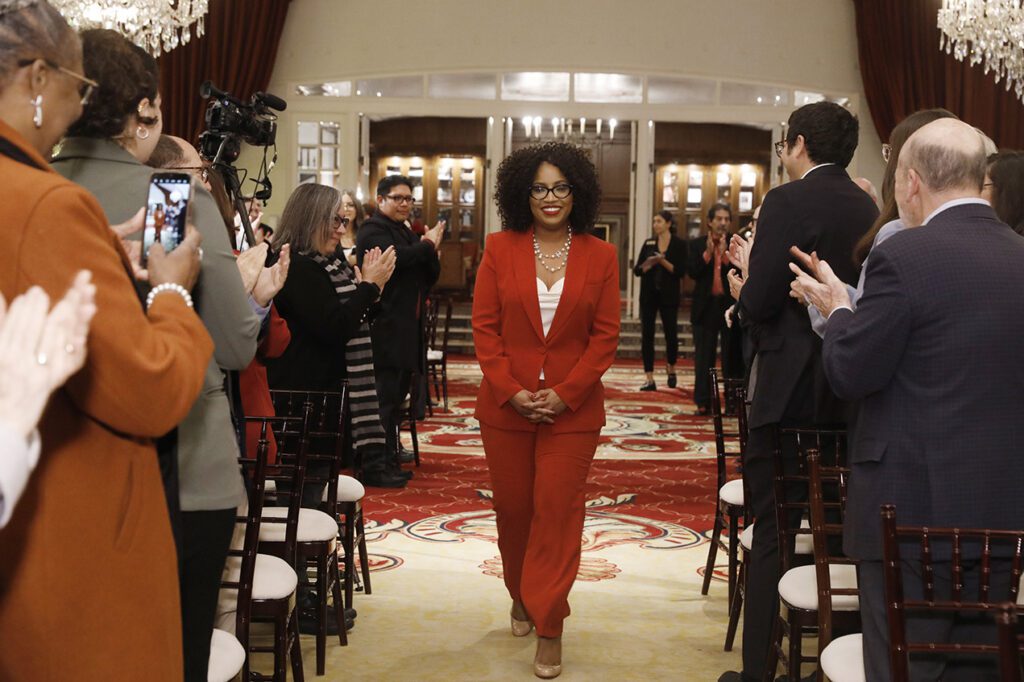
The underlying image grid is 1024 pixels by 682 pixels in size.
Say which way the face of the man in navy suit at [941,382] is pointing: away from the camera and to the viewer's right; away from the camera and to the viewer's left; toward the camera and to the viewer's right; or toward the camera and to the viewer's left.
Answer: away from the camera and to the viewer's left

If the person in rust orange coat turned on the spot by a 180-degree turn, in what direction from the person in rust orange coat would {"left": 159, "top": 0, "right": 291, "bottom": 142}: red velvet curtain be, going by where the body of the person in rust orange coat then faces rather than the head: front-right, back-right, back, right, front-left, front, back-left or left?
back-right

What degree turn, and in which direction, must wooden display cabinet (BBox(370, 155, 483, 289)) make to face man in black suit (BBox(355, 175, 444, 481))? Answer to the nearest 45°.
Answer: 0° — it already faces them

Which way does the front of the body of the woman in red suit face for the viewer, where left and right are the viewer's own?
facing the viewer

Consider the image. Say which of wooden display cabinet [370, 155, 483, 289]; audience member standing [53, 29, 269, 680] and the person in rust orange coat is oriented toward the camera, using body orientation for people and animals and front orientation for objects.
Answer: the wooden display cabinet

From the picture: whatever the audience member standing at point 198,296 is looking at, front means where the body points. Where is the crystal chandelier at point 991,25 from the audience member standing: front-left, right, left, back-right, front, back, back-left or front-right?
front

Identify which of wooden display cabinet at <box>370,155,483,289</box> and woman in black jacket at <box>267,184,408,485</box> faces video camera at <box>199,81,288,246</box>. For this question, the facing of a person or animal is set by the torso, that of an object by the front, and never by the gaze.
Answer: the wooden display cabinet

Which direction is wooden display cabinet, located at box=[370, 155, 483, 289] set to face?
toward the camera

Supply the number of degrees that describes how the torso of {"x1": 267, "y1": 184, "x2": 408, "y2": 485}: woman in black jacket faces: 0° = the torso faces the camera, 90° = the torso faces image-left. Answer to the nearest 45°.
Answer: approximately 270°

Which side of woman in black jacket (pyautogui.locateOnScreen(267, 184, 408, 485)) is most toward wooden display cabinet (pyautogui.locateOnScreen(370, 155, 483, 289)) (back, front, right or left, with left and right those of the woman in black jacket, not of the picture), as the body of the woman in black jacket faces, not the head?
left

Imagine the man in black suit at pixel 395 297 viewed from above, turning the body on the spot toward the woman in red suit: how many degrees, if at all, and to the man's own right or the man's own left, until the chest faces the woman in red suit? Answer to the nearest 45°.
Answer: approximately 45° to the man's own right

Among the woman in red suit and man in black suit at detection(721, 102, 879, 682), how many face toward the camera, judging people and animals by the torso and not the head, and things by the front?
1

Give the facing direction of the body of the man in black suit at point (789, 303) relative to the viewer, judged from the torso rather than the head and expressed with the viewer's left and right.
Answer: facing away from the viewer and to the left of the viewer

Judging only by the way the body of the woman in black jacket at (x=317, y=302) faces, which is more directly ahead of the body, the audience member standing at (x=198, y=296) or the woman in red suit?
the woman in red suit

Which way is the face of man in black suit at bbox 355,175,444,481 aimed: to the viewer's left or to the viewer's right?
to the viewer's right

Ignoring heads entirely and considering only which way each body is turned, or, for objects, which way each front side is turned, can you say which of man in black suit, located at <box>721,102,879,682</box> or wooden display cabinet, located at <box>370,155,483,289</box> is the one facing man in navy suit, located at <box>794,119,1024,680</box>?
the wooden display cabinet

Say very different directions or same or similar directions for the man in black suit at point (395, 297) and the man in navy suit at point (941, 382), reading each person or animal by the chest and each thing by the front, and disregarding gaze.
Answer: very different directions
